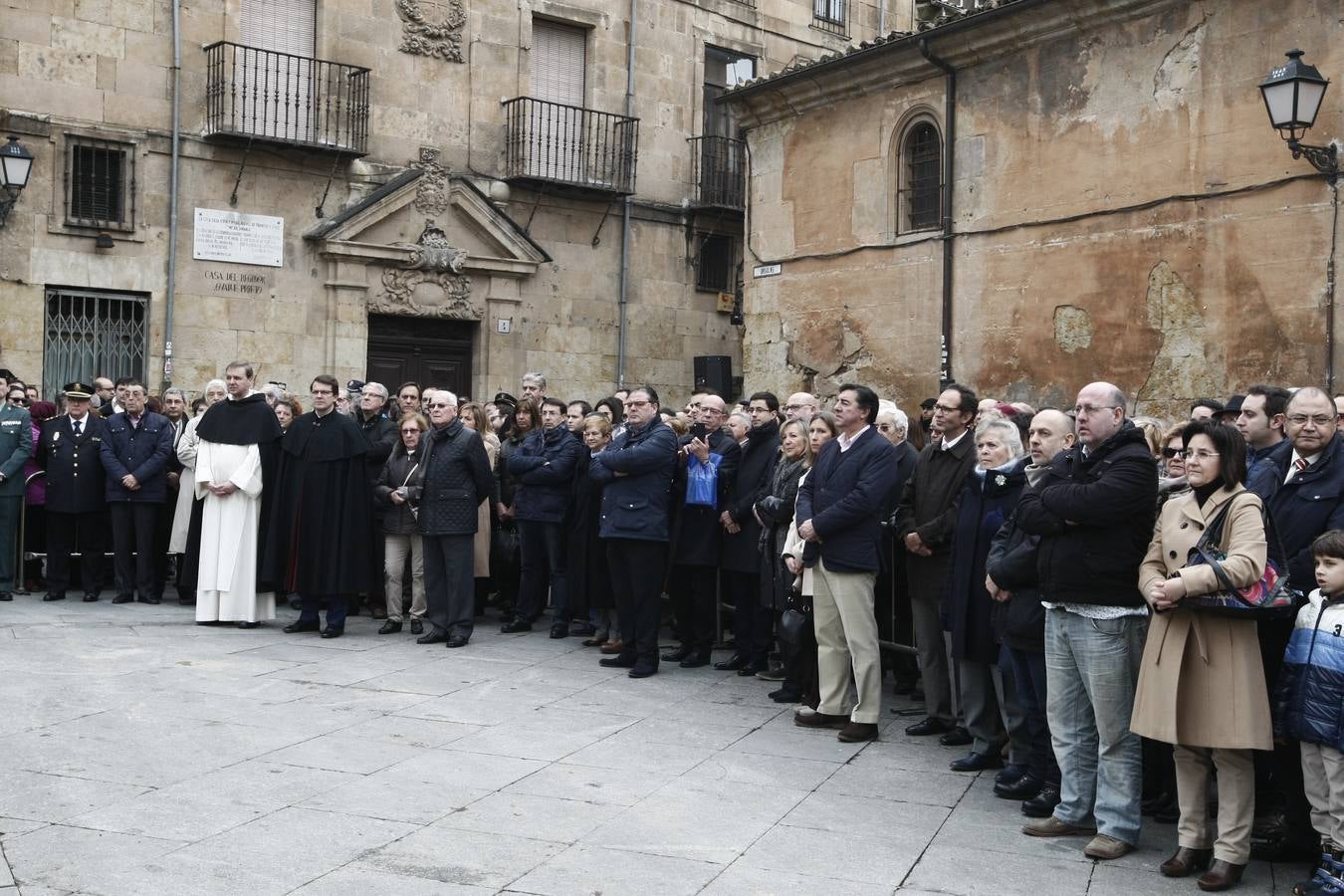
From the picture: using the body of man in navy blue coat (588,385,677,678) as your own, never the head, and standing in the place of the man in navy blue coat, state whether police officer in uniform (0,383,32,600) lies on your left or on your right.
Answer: on your right

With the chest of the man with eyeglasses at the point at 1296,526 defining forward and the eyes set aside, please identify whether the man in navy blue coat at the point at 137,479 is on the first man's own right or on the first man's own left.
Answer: on the first man's own right

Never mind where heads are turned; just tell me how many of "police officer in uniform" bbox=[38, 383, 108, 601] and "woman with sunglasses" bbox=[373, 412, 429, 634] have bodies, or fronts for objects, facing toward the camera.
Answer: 2

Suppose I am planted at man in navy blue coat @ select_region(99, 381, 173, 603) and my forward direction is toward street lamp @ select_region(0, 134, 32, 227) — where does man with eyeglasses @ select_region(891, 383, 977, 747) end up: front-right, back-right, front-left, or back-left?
back-right

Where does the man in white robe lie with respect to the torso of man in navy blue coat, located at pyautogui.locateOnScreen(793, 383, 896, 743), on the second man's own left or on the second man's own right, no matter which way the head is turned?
on the second man's own right

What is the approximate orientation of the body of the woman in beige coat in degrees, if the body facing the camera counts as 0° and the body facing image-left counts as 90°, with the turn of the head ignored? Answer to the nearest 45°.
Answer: approximately 45°

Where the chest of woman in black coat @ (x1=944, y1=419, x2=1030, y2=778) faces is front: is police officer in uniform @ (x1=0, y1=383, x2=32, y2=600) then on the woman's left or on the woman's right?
on the woman's right

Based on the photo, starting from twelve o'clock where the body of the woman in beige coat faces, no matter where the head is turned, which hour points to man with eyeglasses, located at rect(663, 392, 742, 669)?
The man with eyeglasses is roughly at 3 o'clock from the woman in beige coat.

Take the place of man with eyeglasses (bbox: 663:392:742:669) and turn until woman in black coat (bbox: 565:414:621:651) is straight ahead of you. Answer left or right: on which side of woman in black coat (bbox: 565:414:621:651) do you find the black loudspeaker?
right

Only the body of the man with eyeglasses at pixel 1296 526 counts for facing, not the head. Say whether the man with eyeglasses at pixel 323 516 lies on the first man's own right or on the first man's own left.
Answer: on the first man's own right

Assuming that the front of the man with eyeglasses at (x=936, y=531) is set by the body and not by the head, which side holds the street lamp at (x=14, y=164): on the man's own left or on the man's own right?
on the man's own right
